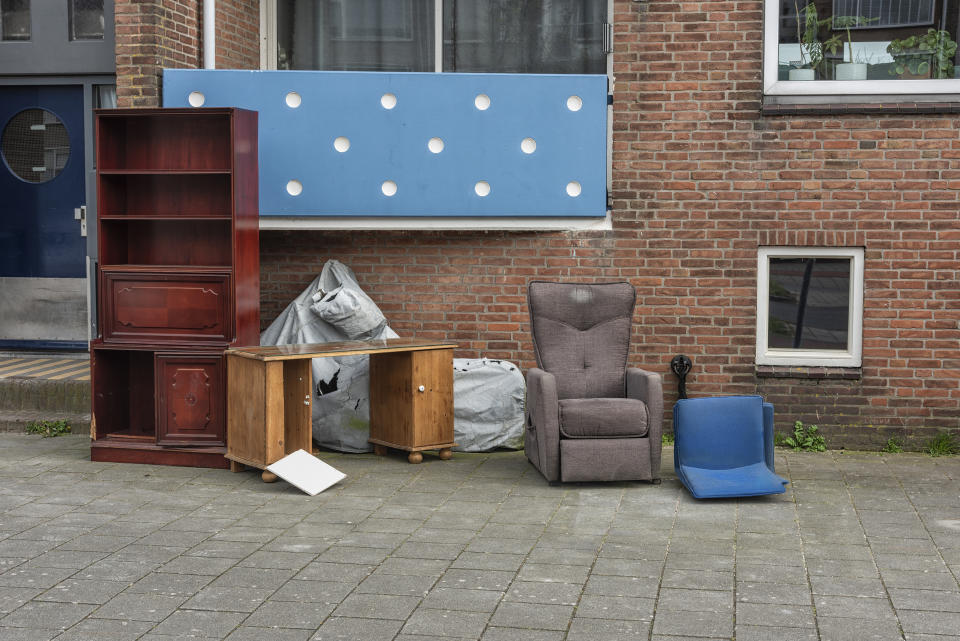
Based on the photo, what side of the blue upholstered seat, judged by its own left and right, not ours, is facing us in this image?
front

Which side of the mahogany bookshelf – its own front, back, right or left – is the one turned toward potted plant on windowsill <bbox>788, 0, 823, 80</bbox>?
left

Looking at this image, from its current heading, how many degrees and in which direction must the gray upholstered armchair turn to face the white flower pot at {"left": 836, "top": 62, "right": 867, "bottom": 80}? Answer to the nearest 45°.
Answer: approximately 135° to its left

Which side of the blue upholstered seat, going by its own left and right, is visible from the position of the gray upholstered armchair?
right

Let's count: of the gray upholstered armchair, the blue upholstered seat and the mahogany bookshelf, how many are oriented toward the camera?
3

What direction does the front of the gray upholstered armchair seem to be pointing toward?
toward the camera

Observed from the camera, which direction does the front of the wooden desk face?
facing the viewer and to the right of the viewer

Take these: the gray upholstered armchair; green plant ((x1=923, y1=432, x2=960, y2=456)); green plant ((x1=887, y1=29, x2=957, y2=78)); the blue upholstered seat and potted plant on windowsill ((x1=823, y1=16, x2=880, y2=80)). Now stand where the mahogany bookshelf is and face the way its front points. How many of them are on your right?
0

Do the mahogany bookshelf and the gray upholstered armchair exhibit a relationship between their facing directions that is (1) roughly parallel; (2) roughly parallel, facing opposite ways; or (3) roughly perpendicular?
roughly parallel

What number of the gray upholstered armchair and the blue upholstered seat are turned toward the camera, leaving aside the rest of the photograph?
2

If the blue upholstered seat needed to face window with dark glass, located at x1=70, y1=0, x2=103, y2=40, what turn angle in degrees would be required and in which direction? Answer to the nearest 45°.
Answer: approximately 90° to its right

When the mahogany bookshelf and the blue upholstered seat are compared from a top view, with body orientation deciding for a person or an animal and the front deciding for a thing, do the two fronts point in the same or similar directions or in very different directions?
same or similar directions

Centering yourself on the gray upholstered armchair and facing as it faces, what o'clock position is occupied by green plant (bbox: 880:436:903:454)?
The green plant is roughly at 8 o'clock from the gray upholstered armchair.

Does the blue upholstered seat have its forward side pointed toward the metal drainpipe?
no

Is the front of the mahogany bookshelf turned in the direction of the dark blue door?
no

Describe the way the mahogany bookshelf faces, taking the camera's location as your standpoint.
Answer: facing the viewer

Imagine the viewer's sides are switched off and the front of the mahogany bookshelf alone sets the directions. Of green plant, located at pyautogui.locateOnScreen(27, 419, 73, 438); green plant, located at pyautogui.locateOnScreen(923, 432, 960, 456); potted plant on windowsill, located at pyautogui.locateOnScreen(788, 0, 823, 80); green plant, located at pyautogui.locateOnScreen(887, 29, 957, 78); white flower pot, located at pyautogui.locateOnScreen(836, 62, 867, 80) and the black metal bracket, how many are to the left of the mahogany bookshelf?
5

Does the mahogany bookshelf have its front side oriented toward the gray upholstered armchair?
no
